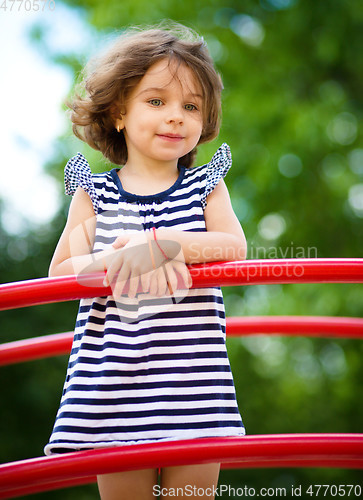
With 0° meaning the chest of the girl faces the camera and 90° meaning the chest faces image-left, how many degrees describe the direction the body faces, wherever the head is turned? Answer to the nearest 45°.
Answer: approximately 0°
